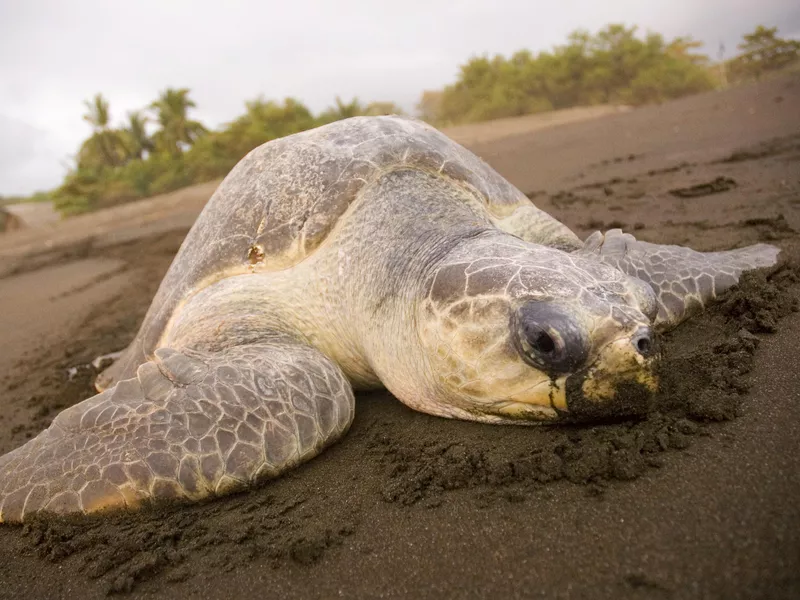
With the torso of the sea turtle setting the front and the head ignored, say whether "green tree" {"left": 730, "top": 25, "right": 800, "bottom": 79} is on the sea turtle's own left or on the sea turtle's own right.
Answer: on the sea turtle's own left

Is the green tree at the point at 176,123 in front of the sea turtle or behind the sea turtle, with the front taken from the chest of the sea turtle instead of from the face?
behind

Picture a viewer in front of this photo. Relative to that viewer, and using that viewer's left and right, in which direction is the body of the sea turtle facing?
facing the viewer and to the right of the viewer

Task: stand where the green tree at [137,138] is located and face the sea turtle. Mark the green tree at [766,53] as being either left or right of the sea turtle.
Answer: left

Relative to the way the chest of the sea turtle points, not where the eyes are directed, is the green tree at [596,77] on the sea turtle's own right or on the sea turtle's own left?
on the sea turtle's own left

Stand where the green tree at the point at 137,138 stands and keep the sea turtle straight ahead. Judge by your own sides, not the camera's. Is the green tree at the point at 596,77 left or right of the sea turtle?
left
